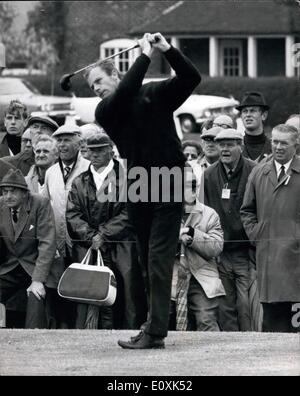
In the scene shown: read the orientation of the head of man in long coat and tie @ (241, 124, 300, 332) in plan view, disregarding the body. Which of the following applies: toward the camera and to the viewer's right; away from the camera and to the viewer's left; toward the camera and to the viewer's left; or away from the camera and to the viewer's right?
toward the camera and to the viewer's left

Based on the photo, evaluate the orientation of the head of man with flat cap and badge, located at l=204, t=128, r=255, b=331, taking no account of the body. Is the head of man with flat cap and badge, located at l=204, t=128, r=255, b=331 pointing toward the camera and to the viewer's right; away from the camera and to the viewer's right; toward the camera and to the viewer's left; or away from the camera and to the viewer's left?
toward the camera and to the viewer's left

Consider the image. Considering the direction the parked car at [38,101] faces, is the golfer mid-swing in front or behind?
in front

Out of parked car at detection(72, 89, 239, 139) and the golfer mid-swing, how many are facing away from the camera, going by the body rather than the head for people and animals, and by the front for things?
0

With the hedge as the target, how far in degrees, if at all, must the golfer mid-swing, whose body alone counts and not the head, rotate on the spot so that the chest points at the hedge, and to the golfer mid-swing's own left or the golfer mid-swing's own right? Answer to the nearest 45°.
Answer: approximately 135° to the golfer mid-swing's own right
